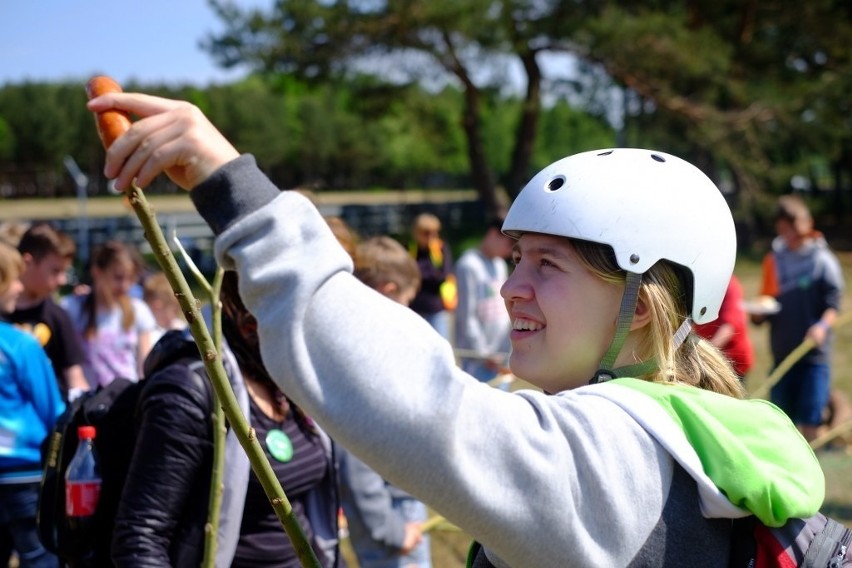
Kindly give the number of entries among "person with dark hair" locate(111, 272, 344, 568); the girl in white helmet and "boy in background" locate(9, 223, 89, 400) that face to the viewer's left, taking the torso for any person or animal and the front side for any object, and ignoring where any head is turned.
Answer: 1

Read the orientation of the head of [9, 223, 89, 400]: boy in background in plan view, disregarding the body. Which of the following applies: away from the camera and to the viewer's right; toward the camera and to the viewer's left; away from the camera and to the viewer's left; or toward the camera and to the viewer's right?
toward the camera and to the viewer's right

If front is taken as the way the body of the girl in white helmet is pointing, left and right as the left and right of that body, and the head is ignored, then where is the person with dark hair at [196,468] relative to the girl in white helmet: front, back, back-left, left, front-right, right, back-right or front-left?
front-right

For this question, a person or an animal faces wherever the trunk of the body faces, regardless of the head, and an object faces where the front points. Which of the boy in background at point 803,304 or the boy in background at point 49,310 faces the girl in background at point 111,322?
the boy in background at point 803,304

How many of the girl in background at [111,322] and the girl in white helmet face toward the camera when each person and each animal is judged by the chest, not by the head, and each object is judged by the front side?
1

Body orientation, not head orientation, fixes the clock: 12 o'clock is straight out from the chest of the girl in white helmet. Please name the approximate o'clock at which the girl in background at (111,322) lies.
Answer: The girl in background is roughly at 2 o'clock from the girl in white helmet.

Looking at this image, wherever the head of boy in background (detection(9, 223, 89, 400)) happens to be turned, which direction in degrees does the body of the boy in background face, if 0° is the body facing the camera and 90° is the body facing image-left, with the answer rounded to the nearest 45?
approximately 315°

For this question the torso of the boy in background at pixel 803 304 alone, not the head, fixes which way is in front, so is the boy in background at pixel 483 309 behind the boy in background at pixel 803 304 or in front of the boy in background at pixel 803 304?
in front

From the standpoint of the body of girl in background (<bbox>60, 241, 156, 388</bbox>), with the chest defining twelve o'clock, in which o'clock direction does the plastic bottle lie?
The plastic bottle is roughly at 12 o'clock from the girl in background.

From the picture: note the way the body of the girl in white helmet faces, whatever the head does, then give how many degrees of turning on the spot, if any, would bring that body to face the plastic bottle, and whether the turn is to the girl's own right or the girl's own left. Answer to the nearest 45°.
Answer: approximately 45° to the girl's own right

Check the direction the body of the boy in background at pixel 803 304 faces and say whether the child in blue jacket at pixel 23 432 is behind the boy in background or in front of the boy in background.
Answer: in front

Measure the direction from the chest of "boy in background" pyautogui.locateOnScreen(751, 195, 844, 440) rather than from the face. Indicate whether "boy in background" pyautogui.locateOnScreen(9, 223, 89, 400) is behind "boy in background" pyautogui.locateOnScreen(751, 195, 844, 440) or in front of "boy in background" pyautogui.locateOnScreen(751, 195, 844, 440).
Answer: in front

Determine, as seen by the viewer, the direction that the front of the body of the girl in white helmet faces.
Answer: to the viewer's left

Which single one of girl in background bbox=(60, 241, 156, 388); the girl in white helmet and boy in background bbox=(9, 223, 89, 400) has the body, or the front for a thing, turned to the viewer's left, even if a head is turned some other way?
the girl in white helmet
